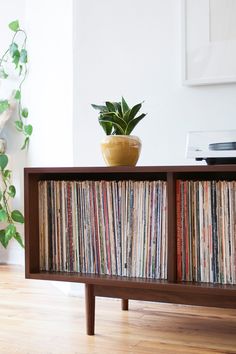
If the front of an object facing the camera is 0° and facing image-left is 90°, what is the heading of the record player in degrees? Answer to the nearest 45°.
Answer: approximately 0°

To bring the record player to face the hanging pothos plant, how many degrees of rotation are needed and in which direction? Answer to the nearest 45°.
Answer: approximately 135° to its right
